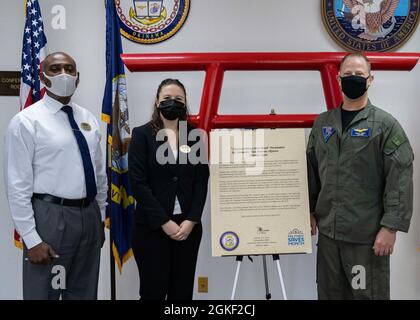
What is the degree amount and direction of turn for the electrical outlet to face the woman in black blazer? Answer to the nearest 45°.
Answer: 0° — it already faces them

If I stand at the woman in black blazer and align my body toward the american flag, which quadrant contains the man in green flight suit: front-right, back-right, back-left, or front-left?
back-right

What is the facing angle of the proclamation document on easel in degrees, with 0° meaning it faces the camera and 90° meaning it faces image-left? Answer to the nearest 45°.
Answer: approximately 0°
